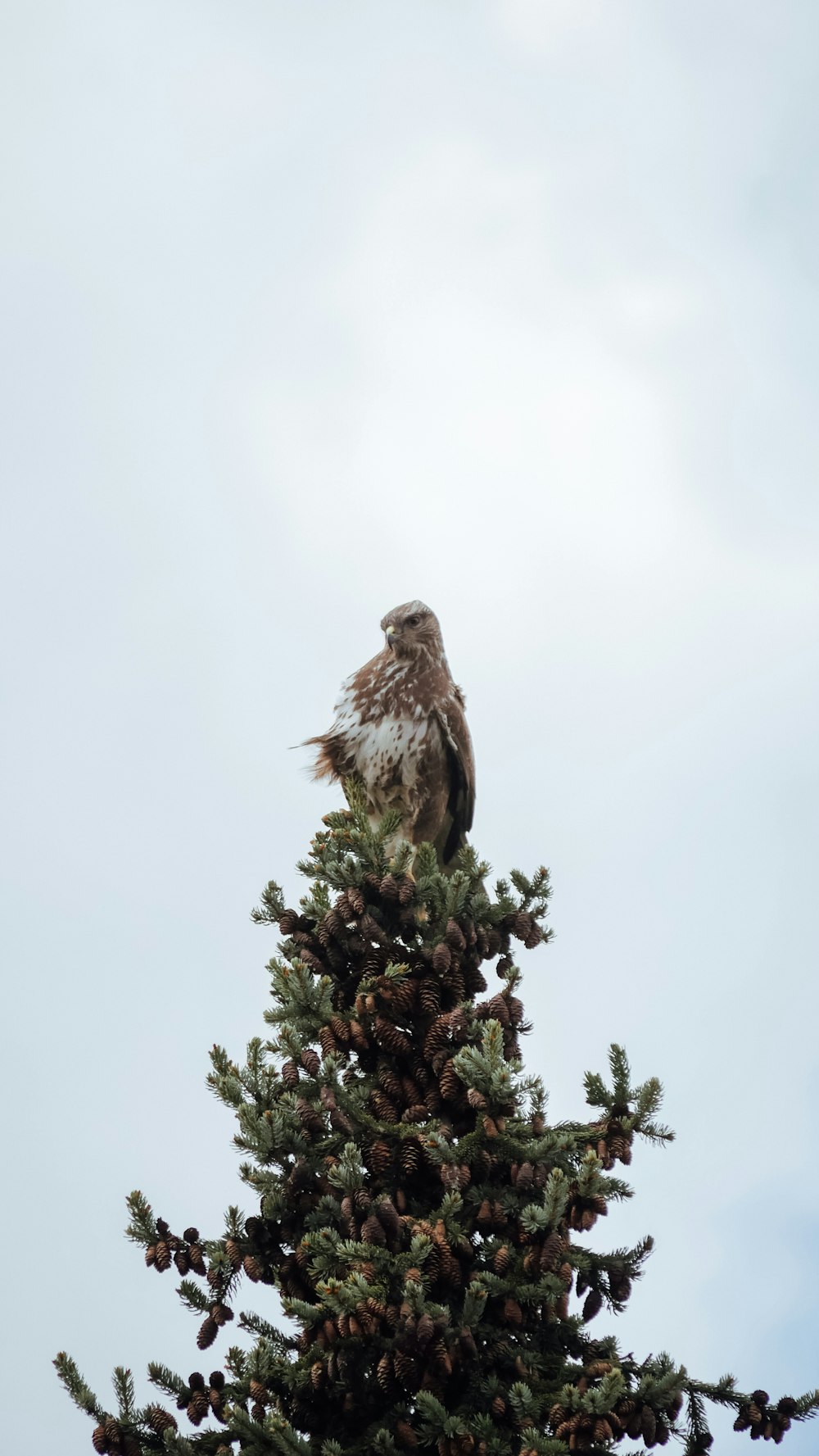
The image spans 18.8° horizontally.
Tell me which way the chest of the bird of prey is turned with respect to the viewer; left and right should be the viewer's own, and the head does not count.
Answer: facing the viewer and to the left of the viewer
